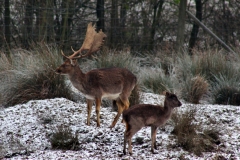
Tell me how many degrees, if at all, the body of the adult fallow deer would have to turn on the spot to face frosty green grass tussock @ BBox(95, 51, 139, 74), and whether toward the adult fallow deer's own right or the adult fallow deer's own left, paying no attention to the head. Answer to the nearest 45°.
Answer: approximately 90° to the adult fallow deer's own right

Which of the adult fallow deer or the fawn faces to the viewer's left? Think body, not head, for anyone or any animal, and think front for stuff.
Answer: the adult fallow deer

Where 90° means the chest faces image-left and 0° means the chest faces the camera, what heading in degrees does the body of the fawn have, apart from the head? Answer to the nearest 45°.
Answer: approximately 270°

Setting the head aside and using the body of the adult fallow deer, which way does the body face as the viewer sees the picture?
to the viewer's left

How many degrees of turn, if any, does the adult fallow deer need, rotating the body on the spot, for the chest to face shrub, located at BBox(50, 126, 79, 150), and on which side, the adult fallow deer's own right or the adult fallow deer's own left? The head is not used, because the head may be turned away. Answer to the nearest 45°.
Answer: approximately 45° to the adult fallow deer's own left

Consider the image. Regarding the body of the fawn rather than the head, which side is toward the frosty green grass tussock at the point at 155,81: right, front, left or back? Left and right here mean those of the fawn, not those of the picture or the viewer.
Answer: left

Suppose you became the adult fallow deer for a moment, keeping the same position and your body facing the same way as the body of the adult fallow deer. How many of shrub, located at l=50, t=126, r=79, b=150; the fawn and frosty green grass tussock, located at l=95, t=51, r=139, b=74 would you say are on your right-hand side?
1

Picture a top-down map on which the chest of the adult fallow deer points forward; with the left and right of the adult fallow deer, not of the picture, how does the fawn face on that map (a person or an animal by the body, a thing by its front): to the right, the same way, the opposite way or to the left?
the opposite way

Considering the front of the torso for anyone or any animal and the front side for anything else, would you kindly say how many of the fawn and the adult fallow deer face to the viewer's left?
1

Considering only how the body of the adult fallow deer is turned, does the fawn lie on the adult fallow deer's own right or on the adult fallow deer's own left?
on the adult fallow deer's own left

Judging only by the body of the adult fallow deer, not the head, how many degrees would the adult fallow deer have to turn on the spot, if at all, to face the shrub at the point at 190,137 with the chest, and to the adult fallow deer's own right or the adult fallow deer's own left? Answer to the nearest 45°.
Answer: approximately 135° to the adult fallow deer's own left

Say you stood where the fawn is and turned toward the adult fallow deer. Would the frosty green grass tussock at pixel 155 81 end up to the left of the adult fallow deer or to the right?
right
